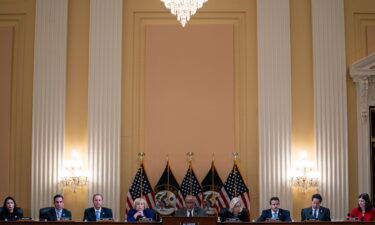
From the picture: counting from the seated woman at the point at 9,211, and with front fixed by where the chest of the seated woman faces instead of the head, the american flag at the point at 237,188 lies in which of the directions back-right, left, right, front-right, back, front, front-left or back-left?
left

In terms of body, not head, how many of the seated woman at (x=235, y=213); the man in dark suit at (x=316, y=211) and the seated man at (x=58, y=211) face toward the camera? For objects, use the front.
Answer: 3

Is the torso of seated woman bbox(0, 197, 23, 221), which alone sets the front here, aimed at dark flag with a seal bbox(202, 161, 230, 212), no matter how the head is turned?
no

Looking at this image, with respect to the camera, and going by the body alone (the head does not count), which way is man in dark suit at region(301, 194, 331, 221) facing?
toward the camera

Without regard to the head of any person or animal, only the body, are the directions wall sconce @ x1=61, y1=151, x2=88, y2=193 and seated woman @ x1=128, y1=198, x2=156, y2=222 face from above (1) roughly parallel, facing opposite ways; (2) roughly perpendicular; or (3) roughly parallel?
roughly parallel

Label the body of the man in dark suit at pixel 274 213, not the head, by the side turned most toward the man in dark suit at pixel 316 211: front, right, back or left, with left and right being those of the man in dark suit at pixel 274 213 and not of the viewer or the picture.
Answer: left

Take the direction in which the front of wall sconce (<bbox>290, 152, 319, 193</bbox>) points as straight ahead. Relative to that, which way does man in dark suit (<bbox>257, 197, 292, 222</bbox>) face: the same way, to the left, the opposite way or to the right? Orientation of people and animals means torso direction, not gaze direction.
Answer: the same way

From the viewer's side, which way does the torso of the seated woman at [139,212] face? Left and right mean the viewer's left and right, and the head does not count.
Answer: facing the viewer

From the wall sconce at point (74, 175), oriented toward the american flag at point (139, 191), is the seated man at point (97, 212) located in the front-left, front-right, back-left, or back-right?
front-right

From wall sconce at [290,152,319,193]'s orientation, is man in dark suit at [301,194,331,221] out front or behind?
out front

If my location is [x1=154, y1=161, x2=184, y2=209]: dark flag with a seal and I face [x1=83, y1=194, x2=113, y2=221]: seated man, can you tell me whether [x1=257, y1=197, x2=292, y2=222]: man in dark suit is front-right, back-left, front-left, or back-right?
back-left

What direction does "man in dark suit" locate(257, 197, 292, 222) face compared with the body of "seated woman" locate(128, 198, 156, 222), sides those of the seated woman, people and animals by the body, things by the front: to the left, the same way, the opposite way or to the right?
the same way

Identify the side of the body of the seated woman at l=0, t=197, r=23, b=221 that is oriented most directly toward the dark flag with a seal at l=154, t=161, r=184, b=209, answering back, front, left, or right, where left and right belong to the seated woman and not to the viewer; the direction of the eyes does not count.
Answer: left

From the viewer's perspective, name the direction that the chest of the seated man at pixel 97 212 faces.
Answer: toward the camera

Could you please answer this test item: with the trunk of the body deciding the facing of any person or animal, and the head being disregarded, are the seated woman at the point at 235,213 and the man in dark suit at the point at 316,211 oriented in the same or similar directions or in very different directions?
same or similar directions

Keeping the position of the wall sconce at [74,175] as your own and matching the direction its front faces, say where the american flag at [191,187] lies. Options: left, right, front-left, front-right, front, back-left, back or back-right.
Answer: left

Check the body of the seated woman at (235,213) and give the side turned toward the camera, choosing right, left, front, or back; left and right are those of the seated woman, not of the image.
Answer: front
